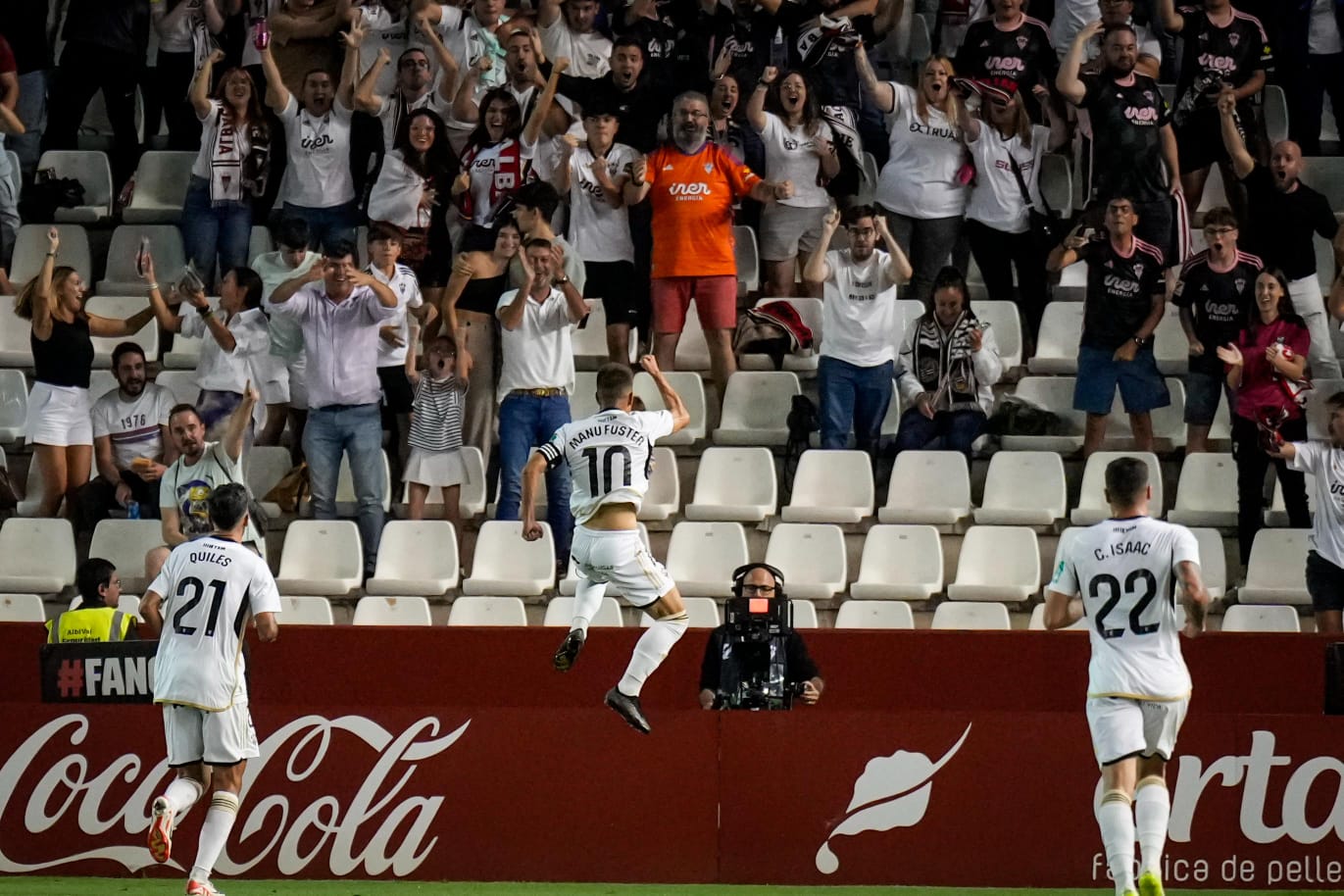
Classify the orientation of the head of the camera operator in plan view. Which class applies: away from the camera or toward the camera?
toward the camera

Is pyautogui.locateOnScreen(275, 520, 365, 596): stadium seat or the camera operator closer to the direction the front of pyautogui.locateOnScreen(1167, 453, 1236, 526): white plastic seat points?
the camera operator

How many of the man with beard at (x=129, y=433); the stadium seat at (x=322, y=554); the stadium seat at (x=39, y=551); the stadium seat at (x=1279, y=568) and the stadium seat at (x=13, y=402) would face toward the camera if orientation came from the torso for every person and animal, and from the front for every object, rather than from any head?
5

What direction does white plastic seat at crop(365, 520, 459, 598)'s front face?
toward the camera

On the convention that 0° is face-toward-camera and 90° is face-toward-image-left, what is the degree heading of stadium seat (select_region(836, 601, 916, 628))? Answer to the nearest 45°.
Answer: approximately 0°

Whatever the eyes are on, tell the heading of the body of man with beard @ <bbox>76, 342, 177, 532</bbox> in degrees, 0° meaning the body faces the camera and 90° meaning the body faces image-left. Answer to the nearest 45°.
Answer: approximately 0°

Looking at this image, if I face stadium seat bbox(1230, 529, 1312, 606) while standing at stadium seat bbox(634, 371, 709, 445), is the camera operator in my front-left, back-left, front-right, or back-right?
front-right

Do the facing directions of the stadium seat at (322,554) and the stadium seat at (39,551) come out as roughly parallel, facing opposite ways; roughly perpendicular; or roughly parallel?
roughly parallel

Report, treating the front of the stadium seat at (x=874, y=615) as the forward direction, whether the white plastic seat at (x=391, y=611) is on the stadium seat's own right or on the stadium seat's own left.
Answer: on the stadium seat's own right

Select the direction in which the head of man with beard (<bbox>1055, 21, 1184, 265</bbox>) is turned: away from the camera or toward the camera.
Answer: toward the camera

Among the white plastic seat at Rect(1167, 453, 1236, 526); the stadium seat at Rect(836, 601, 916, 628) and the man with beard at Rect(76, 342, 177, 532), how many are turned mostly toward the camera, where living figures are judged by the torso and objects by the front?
3

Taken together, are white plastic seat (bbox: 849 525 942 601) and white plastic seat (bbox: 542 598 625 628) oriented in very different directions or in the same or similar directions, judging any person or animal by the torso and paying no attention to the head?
same or similar directions

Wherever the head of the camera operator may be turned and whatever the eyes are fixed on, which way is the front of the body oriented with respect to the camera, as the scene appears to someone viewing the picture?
toward the camera
